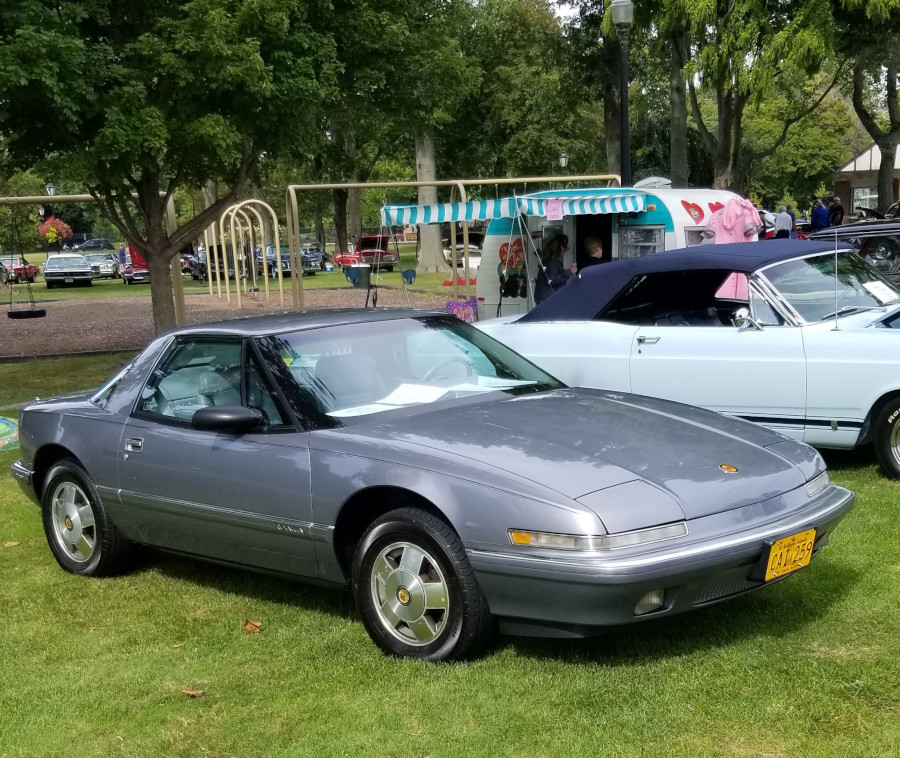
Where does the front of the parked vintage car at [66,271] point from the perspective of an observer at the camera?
facing the viewer

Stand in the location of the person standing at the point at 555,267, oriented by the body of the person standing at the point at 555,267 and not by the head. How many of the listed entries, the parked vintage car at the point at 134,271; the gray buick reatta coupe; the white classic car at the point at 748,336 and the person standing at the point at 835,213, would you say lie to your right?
2

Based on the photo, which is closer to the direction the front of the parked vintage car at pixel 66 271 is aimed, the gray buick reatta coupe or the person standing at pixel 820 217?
the gray buick reatta coupe

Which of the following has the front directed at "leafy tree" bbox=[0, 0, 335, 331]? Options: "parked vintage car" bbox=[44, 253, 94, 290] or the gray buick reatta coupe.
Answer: the parked vintage car

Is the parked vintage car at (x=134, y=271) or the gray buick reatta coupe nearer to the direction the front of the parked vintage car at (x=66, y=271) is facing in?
the gray buick reatta coupe

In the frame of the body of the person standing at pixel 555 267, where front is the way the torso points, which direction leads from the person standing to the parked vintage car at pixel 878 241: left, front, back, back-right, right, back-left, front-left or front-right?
front-right

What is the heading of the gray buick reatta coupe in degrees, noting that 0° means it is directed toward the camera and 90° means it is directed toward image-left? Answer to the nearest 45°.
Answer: approximately 315°

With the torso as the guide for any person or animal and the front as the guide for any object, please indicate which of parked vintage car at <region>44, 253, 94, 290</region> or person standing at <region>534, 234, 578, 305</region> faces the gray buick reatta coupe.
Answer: the parked vintage car

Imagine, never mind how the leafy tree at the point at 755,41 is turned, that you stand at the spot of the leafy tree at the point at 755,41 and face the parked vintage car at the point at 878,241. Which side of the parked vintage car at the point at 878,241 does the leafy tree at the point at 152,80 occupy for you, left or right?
right

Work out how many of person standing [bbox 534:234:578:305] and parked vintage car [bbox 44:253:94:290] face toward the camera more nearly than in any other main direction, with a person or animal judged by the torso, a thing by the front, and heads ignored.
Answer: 1
